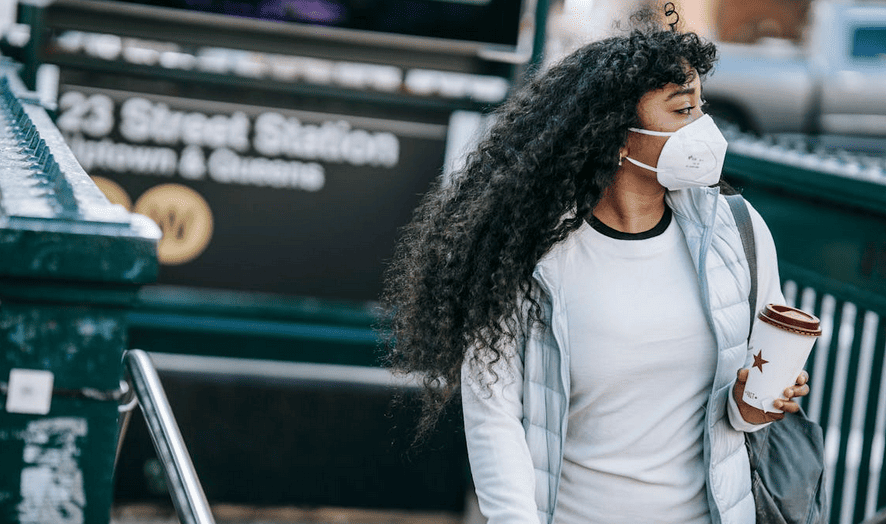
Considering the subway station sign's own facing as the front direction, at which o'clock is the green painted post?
The green painted post is roughly at 12 o'clock from the subway station sign.

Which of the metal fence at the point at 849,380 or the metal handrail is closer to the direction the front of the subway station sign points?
the metal handrail

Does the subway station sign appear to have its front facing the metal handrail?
yes

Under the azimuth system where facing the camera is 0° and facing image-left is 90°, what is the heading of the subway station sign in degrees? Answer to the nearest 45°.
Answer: approximately 0°

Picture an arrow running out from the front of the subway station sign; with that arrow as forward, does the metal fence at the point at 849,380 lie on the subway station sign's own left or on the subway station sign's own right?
on the subway station sign's own left

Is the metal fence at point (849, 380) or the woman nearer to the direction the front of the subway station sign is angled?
the woman
